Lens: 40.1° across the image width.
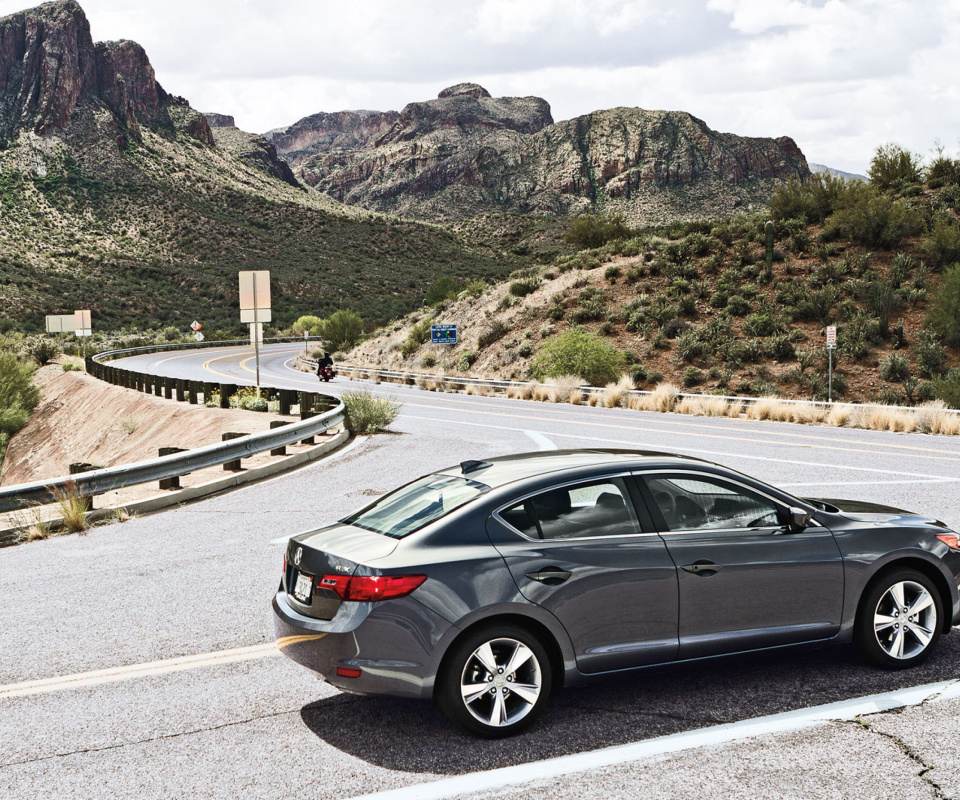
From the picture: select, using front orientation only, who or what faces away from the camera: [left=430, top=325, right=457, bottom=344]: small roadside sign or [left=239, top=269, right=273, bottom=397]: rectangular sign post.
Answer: the rectangular sign post

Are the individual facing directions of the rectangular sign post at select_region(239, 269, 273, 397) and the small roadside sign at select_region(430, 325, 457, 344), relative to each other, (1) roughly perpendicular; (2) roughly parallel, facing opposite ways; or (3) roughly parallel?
roughly parallel, facing opposite ways

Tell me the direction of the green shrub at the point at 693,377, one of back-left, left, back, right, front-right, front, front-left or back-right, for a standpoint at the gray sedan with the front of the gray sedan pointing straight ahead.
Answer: front-left

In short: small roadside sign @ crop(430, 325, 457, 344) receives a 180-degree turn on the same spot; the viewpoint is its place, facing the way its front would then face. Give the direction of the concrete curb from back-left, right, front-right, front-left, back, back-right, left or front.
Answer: back

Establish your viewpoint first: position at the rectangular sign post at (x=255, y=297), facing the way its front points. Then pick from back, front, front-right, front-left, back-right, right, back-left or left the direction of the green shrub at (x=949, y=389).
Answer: right

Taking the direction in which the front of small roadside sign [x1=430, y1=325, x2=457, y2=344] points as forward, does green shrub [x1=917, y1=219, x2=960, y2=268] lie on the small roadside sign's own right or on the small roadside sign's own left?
on the small roadside sign's own left

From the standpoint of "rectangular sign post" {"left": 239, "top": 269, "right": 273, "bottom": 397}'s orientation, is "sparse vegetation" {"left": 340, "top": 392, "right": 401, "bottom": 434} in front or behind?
behind

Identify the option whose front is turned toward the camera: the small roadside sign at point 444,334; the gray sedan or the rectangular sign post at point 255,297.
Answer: the small roadside sign

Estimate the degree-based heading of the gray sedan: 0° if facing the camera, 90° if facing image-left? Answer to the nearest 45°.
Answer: approximately 225°

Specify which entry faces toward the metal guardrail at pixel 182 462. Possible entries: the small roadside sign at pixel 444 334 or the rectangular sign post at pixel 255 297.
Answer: the small roadside sign

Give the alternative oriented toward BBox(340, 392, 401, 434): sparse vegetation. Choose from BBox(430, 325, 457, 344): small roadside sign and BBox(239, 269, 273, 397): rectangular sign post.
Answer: the small roadside sign

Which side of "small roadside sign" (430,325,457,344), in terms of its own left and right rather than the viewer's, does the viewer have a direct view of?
front

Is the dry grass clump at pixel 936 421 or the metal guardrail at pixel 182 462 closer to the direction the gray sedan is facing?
the dry grass clump

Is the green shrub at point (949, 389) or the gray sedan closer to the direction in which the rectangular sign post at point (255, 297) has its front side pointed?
the green shrub

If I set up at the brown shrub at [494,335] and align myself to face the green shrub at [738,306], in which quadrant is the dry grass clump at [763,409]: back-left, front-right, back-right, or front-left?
front-right
